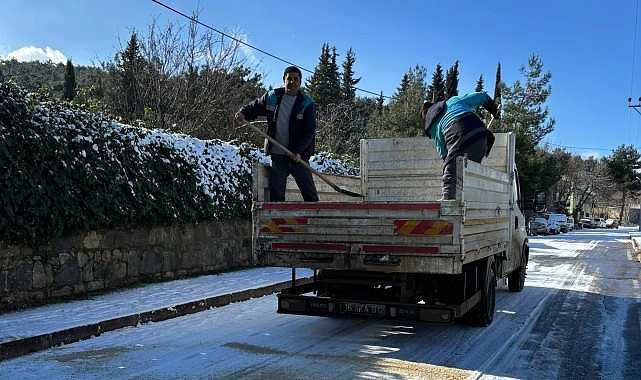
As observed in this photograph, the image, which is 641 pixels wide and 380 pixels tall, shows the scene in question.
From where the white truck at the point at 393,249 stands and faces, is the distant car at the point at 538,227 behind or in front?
in front

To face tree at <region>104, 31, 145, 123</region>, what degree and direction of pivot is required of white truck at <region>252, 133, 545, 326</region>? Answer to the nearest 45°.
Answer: approximately 90° to its left

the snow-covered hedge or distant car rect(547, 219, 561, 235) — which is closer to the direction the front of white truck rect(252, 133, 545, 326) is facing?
the distant car

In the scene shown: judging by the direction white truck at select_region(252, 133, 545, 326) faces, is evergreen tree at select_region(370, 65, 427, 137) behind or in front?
in front

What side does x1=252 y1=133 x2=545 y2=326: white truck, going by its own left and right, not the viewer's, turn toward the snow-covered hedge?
left

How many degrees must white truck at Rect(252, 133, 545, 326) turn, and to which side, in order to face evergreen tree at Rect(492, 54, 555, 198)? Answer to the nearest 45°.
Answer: approximately 45° to its left

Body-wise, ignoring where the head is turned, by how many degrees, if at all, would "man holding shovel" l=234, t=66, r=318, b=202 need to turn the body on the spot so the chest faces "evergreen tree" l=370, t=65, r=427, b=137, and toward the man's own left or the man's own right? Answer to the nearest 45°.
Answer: approximately 180°

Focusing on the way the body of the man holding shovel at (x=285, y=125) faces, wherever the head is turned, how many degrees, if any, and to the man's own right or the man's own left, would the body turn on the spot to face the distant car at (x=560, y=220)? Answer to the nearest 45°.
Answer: approximately 135° to the man's own left

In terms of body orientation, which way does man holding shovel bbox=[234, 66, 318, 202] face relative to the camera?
toward the camera

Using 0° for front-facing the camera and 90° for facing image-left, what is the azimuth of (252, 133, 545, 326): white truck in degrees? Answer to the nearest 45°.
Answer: approximately 225°

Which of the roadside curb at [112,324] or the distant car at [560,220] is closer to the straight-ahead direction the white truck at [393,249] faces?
the distant car

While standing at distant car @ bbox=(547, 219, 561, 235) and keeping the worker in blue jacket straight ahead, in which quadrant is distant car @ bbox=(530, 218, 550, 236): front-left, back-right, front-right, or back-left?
front-right

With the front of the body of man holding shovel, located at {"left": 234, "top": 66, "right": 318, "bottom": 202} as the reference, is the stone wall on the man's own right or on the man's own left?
on the man's own right
